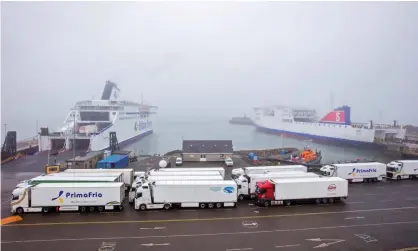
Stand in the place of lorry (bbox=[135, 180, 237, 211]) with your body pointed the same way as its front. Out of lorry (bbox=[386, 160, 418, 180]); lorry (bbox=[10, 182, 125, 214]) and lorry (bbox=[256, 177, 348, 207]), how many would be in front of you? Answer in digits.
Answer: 1

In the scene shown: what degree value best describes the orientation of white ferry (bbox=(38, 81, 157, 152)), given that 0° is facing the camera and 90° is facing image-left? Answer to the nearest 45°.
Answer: approximately 225°

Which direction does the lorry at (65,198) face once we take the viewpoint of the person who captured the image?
facing to the left of the viewer

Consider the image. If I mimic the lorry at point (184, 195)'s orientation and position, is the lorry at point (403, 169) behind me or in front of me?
behind

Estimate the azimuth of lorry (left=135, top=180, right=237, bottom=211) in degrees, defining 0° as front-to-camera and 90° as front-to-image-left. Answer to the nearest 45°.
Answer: approximately 90°

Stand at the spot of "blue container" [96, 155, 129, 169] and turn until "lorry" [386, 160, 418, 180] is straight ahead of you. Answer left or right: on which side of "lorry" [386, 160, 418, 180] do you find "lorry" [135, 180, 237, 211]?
right

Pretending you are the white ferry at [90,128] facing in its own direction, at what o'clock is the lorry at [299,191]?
The lorry is roughly at 4 o'clock from the white ferry.

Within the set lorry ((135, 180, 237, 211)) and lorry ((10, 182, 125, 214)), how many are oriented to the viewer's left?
2

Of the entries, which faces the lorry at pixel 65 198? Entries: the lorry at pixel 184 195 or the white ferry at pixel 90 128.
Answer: the lorry at pixel 184 195

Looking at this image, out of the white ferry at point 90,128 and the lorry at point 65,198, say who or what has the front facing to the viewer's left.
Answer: the lorry

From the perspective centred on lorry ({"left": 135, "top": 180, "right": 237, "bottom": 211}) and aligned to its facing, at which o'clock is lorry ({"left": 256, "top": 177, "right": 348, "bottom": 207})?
lorry ({"left": 256, "top": 177, "right": 348, "bottom": 207}) is roughly at 6 o'clock from lorry ({"left": 135, "top": 180, "right": 237, "bottom": 211}).

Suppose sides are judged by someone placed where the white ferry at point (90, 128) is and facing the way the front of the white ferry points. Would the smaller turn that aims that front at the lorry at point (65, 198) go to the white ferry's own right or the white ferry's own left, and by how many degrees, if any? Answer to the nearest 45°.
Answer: approximately 135° to the white ferry's own right
